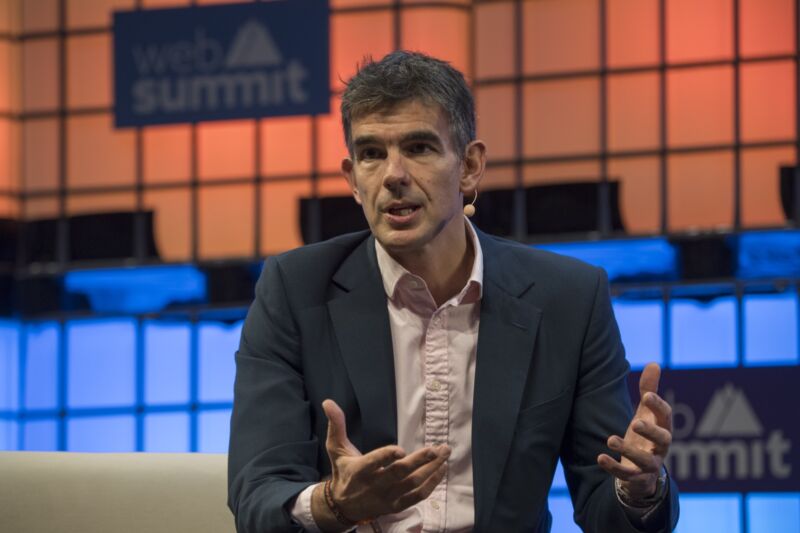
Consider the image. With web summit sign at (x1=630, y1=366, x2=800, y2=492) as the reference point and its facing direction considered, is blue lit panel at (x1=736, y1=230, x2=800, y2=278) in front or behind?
behind

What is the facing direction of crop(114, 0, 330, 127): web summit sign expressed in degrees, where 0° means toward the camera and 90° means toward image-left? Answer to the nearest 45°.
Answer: approximately 0°

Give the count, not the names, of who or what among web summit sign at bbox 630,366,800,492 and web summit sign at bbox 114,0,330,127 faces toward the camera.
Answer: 2

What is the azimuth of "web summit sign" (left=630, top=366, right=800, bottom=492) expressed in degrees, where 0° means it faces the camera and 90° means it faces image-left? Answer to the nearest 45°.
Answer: approximately 0°

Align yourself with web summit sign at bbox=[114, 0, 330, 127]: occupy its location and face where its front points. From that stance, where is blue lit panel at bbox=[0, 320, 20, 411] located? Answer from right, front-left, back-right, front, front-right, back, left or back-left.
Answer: back-right

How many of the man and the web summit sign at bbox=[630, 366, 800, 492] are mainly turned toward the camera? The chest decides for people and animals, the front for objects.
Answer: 2

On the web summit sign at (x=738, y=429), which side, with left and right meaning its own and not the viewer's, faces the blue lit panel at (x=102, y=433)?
right

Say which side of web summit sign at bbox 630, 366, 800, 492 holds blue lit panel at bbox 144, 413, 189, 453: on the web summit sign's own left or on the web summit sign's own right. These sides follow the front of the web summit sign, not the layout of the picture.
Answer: on the web summit sign's own right

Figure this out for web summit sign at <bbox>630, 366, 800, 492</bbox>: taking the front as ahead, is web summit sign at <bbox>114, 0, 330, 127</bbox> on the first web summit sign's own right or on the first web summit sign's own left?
on the first web summit sign's own right

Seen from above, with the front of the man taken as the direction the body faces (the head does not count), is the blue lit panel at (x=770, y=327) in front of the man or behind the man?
behind

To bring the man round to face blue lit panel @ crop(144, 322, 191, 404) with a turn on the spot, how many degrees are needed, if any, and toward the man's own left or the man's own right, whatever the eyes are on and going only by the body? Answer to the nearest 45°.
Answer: approximately 180°

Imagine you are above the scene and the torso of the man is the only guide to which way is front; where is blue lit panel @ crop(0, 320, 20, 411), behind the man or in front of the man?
behind
